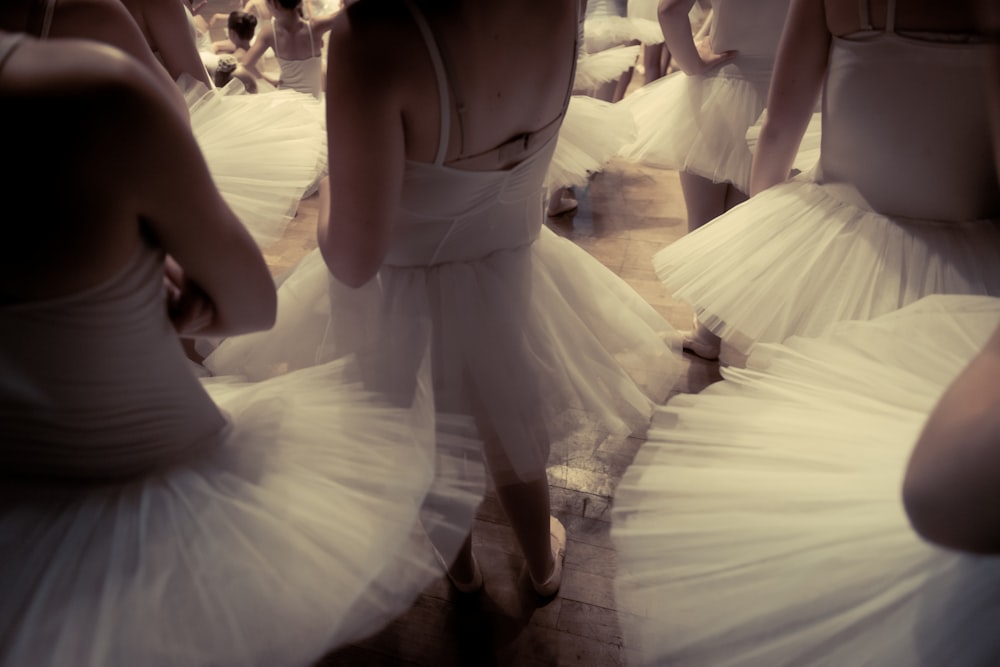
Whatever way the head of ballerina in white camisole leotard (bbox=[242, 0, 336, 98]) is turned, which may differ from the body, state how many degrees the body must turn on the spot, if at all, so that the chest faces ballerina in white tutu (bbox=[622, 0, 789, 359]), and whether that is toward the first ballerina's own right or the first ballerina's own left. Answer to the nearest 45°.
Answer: approximately 135° to the first ballerina's own right

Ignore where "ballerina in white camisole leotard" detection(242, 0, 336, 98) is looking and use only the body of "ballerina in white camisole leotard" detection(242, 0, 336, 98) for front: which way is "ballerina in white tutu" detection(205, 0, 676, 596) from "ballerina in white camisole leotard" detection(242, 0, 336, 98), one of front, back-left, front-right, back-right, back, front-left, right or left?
back

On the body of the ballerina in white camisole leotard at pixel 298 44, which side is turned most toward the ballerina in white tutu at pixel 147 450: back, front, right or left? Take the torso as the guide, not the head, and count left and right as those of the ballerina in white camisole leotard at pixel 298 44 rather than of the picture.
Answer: back

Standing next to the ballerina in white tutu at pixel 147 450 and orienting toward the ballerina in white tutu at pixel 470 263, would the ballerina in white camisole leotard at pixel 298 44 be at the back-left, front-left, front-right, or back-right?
front-left

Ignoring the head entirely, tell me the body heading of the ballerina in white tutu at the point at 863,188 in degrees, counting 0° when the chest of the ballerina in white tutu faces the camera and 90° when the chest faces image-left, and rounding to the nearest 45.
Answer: approximately 180°

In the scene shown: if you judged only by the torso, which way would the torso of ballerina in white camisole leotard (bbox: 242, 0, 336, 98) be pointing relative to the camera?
away from the camera
